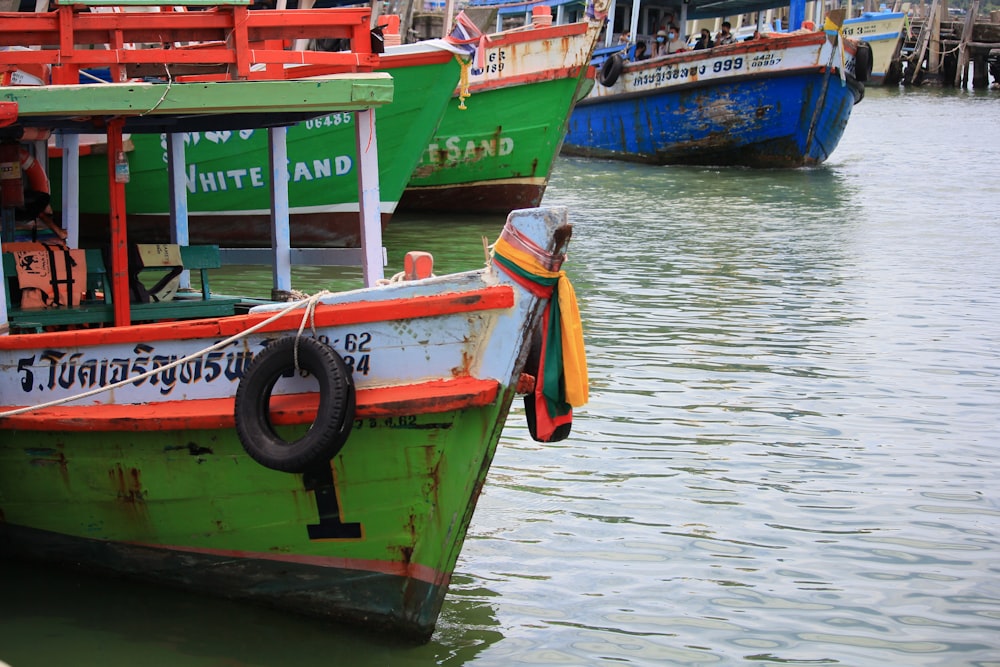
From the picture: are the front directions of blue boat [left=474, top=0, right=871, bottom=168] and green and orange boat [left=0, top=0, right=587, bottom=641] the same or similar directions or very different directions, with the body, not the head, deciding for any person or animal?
same or similar directions

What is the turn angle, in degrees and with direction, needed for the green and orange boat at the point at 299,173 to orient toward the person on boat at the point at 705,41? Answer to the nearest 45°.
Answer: approximately 45° to its left

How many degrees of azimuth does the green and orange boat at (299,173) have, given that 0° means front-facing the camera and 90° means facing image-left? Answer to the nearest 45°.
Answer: approximately 270°

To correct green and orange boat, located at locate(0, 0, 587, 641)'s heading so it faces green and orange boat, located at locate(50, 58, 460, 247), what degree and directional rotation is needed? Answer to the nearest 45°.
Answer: approximately 135° to its left

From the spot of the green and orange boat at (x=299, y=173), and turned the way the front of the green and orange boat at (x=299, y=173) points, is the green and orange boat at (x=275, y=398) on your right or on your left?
on your right

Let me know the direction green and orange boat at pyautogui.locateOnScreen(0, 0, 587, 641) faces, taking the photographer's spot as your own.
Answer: facing the viewer and to the right of the viewer
